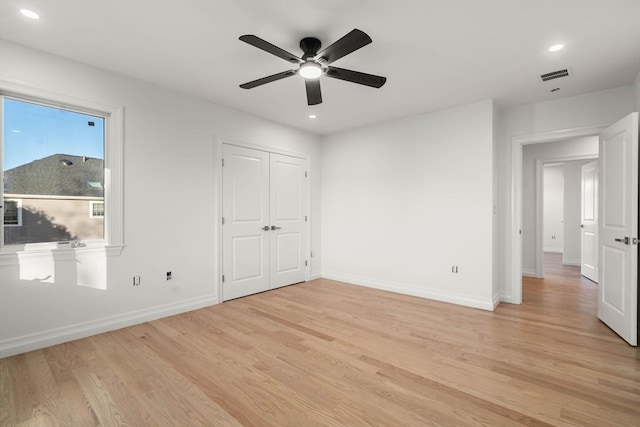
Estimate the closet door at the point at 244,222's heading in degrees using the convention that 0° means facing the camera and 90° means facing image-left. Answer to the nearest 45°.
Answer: approximately 315°

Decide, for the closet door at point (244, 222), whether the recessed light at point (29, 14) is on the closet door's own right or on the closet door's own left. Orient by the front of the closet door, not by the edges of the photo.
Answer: on the closet door's own right

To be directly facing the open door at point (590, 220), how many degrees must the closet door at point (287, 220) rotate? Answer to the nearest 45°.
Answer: approximately 45° to its left

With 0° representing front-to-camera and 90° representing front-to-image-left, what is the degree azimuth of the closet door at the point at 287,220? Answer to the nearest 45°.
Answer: approximately 315°

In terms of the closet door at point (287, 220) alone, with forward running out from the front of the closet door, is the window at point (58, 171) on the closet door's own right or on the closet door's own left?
on the closet door's own right

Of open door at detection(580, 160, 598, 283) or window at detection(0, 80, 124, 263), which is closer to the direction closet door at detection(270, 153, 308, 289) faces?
the open door

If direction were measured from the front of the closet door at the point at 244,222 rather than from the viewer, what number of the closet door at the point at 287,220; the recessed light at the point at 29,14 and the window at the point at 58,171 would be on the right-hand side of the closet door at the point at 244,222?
2

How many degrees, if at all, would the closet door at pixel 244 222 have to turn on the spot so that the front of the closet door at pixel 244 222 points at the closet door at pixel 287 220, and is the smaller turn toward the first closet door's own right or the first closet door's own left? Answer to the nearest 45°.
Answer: approximately 90° to the first closet door's own left

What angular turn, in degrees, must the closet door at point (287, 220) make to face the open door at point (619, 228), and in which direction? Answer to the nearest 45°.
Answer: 0° — it already faces it
